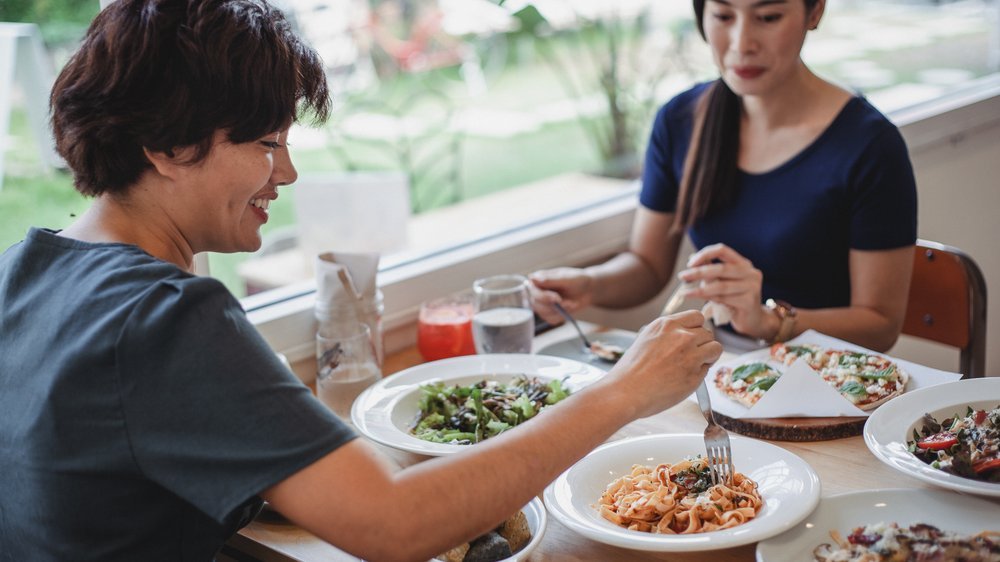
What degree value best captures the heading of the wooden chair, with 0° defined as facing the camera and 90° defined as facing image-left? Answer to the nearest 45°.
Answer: approximately 45°

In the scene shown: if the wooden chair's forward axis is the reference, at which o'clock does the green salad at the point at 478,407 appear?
The green salad is roughly at 12 o'clock from the wooden chair.

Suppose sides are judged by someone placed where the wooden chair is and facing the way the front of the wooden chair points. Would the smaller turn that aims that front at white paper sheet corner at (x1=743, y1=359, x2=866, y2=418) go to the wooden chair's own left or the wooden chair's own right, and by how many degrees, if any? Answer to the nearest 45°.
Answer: approximately 45° to the wooden chair's own left

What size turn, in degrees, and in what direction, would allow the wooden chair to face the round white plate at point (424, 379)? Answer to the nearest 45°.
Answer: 0° — it already faces it

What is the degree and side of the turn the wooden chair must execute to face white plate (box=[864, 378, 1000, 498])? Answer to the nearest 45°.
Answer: approximately 45° to its left

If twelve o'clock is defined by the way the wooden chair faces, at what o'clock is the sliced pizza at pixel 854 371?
The sliced pizza is roughly at 11 o'clock from the wooden chair.

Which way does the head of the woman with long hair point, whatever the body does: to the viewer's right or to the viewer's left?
to the viewer's left

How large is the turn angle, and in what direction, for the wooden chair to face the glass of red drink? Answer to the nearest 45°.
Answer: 0° — it already faces it

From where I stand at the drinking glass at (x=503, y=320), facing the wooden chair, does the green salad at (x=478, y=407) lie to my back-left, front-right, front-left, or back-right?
back-right

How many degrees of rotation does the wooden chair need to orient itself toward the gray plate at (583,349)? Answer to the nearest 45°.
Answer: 0° — it already faces it
